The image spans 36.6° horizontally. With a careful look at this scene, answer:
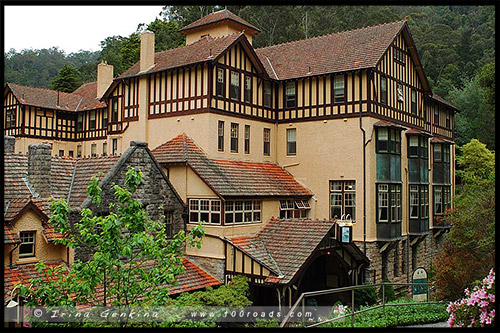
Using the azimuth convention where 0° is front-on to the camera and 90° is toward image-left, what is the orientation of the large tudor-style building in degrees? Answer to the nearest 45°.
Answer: approximately 315°

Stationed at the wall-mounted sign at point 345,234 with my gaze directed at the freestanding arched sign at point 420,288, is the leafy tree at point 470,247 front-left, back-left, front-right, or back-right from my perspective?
front-left

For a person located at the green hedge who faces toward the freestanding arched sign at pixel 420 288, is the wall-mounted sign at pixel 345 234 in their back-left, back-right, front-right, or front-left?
front-left

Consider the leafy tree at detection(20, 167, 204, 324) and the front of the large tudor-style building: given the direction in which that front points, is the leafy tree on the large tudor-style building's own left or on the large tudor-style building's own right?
on the large tudor-style building's own right

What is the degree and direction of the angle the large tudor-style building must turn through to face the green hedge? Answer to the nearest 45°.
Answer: approximately 45° to its right
